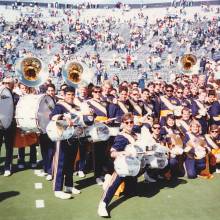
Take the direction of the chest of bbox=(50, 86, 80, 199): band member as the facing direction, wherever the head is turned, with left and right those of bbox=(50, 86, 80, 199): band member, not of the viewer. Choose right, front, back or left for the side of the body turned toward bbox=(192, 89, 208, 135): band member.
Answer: left

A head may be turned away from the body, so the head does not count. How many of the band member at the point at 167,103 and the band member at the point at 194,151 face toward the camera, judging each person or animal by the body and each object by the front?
2

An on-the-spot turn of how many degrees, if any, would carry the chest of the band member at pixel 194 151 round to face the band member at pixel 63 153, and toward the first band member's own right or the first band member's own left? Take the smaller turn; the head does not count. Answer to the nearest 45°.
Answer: approximately 45° to the first band member's own right

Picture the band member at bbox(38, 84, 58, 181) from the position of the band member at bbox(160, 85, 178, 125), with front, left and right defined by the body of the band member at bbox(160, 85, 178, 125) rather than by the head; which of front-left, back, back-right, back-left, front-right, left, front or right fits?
front-right

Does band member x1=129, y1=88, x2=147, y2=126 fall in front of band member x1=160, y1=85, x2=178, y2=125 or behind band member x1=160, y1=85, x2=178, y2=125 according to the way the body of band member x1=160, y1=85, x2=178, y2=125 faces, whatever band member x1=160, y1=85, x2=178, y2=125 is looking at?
in front

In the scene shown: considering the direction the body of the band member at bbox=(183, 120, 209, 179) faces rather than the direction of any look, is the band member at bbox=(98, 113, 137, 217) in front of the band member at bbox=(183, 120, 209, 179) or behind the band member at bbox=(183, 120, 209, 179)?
in front

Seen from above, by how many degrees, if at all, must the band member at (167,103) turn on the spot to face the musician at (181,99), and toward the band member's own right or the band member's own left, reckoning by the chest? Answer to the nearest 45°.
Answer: approximately 135° to the band member's own left

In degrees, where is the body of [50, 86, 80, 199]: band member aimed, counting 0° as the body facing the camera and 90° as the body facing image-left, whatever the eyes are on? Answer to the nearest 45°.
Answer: approximately 315°

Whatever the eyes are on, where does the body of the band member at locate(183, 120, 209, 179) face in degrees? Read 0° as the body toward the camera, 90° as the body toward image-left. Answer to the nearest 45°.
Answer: approximately 0°

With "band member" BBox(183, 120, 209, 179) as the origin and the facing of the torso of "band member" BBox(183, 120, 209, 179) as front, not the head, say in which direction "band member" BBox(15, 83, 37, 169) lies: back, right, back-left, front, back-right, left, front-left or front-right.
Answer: right

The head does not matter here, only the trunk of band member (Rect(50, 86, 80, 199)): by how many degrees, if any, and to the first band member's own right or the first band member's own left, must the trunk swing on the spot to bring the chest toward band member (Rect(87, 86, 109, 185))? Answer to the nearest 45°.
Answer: approximately 90° to the first band member's own left

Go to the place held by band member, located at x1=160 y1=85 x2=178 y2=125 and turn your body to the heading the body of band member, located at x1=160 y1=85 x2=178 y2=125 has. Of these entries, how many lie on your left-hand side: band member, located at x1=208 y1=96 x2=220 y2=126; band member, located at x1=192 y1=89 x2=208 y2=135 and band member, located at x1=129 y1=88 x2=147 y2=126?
2

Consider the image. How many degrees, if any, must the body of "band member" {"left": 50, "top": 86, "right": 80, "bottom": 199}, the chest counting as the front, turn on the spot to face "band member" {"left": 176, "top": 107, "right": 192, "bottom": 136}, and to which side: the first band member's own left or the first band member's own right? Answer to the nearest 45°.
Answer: approximately 90° to the first band member's own left

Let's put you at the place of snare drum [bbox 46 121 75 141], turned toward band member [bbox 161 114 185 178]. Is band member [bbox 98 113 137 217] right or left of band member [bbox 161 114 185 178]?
right
